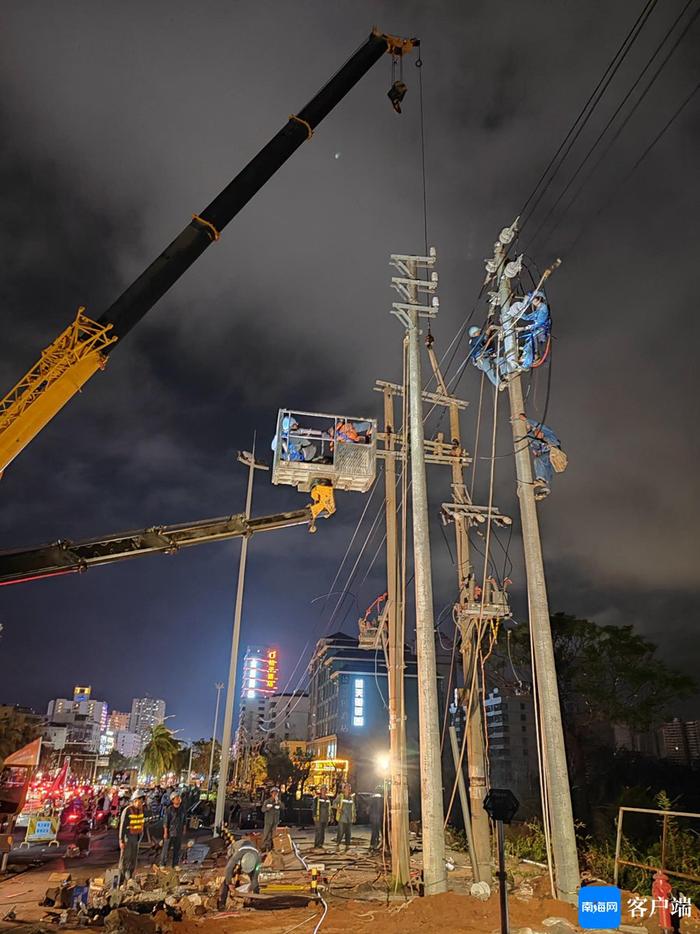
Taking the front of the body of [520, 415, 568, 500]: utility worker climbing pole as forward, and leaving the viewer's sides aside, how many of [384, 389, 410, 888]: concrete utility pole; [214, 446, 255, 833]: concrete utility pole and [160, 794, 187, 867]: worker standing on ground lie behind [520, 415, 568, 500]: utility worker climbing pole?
0

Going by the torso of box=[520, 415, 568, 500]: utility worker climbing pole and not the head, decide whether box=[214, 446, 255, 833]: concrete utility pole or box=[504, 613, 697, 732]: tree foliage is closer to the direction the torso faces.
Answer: the concrete utility pole

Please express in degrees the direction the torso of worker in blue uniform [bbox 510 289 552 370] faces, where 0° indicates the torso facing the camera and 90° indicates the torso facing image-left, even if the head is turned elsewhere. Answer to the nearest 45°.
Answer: approximately 90°

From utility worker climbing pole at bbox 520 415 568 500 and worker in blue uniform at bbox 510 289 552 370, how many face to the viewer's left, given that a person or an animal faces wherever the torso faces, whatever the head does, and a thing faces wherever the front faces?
2

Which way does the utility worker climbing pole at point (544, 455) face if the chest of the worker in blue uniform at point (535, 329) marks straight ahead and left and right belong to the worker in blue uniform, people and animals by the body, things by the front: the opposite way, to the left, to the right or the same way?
the same way

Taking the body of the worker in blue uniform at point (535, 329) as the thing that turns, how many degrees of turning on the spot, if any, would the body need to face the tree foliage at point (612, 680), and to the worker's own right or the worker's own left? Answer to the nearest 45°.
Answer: approximately 90° to the worker's own right

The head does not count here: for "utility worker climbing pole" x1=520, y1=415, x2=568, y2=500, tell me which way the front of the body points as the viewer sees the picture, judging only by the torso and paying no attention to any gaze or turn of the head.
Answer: to the viewer's left

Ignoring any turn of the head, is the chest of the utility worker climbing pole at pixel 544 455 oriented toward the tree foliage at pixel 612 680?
no
